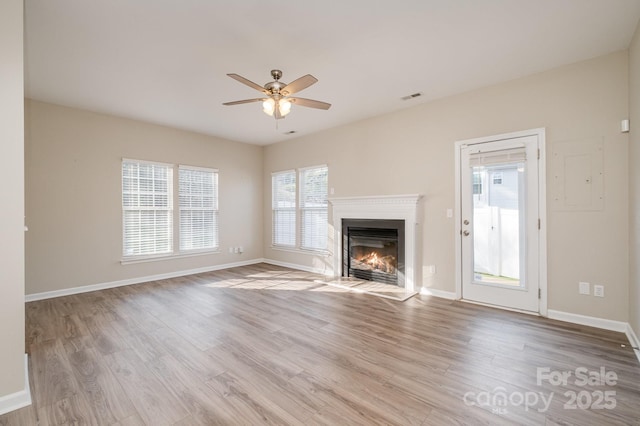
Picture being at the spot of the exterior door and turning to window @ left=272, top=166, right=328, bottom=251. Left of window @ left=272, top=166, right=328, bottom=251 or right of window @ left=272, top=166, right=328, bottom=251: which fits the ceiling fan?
left

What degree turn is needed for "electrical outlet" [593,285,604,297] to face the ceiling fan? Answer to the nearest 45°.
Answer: approximately 45° to its right

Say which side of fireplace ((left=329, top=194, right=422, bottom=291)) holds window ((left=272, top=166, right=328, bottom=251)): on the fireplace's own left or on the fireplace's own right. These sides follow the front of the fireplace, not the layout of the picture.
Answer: on the fireplace's own right

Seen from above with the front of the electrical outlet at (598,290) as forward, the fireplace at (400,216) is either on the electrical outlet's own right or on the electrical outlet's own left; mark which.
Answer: on the electrical outlet's own right

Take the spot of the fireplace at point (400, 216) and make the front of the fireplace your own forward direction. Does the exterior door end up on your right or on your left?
on your left

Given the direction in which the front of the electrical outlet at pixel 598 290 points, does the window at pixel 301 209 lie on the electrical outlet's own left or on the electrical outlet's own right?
on the electrical outlet's own right

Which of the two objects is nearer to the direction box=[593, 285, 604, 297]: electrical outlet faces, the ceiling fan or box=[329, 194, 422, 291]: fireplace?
the ceiling fan

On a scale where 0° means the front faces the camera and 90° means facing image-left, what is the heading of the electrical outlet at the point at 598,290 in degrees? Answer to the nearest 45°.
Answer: approximately 0°

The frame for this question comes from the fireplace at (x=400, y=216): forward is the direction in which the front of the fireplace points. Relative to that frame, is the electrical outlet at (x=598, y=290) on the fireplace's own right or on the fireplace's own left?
on the fireplace's own left
